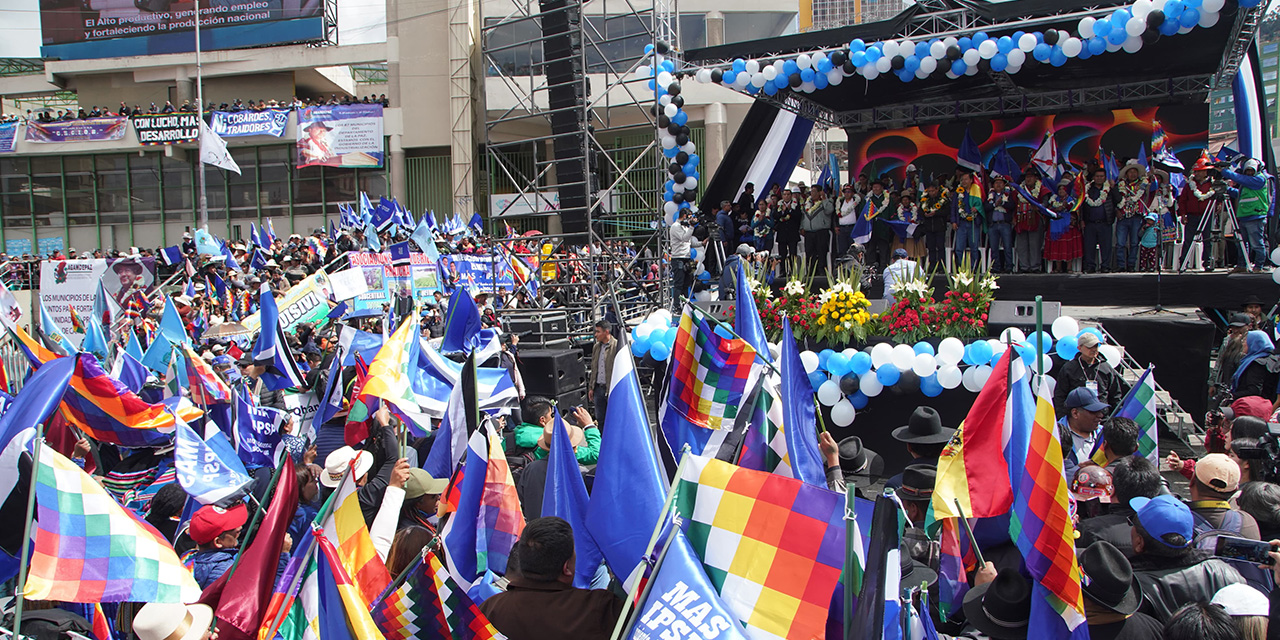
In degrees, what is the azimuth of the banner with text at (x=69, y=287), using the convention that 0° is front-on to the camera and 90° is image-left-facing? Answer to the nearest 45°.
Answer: approximately 0°

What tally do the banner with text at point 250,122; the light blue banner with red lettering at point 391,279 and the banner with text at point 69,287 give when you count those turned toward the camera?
3

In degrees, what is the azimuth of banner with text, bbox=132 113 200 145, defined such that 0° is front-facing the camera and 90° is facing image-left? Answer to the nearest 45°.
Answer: approximately 0°

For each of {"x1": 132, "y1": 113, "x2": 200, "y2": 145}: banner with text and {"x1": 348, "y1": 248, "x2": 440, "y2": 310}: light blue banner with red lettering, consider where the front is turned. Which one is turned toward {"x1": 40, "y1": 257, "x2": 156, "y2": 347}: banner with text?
{"x1": 132, "y1": 113, "x2": 200, "y2": 145}: banner with text

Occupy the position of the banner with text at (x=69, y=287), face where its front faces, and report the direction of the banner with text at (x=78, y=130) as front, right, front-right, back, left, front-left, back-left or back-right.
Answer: back

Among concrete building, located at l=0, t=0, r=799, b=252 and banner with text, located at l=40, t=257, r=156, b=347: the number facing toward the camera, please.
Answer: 2

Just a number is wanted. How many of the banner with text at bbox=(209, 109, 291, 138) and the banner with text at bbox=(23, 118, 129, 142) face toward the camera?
2
